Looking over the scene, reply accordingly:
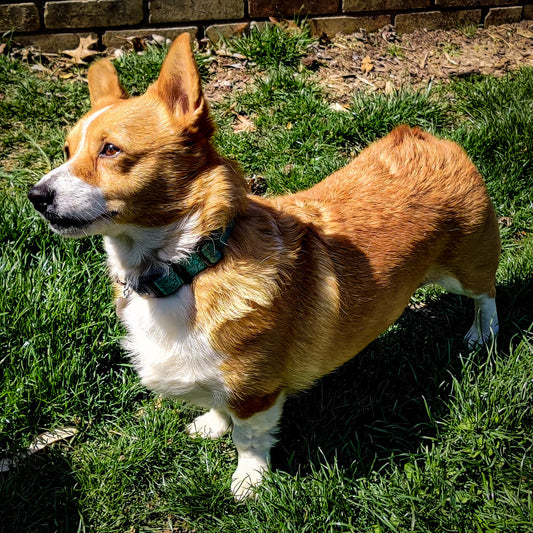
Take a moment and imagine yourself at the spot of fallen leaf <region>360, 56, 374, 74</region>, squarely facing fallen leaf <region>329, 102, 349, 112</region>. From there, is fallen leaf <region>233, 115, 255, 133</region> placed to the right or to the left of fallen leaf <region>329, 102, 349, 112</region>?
right

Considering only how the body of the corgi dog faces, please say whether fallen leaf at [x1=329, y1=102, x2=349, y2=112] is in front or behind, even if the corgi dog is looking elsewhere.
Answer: behind

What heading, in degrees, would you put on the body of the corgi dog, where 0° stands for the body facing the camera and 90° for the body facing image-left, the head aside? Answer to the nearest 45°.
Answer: approximately 45°

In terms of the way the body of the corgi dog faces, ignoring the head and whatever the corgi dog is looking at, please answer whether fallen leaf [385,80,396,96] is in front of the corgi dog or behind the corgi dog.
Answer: behind

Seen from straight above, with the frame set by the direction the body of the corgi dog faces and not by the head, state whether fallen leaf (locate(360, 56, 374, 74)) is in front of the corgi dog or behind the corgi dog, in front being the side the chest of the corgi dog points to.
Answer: behind
